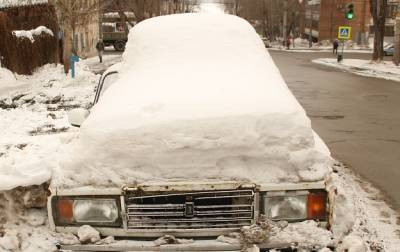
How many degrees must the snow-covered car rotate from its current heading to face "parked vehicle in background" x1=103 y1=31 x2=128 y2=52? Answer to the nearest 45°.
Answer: approximately 180°

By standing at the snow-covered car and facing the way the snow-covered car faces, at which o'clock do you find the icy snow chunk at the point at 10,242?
The icy snow chunk is roughly at 1 o'clock from the snow-covered car.

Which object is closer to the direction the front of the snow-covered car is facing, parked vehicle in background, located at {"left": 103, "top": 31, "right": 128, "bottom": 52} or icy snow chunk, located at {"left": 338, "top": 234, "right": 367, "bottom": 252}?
the icy snow chunk

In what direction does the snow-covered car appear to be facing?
toward the camera

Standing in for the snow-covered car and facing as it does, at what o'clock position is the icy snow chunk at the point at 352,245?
The icy snow chunk is roughly at 11 o'clock from the snow-covered car.

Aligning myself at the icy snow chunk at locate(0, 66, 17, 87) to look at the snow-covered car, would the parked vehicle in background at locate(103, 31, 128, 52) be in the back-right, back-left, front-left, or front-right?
back-left
